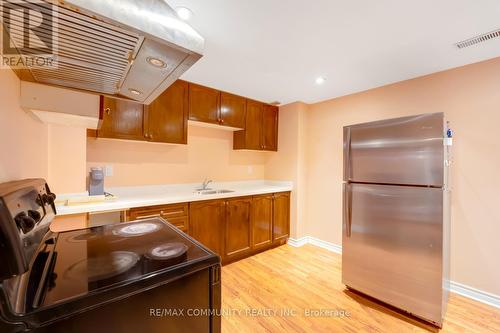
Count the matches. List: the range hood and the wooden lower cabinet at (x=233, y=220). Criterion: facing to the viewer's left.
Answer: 0

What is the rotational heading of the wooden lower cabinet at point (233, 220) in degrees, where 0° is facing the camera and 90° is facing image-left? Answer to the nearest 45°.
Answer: approximately 315°

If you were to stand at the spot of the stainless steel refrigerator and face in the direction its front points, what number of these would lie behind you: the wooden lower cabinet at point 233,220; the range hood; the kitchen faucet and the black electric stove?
0

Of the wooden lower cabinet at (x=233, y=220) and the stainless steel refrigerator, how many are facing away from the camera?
0

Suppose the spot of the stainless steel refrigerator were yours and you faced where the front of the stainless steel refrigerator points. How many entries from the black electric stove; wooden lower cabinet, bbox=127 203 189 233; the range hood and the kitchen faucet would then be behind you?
0

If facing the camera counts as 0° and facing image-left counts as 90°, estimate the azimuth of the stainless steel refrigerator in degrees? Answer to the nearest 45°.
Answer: approximately 45°

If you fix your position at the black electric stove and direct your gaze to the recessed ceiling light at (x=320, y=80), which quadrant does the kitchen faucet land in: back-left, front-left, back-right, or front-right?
front-left

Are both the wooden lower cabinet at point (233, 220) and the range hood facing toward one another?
no

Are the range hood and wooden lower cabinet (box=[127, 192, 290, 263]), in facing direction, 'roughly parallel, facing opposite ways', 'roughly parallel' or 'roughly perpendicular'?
roughly perpendicular

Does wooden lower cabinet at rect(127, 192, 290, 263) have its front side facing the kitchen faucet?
no

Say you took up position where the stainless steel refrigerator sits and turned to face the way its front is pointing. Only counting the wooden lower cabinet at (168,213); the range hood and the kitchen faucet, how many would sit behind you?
0

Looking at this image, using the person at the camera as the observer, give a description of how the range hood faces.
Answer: facing away from the viewer and to the right of the viewer

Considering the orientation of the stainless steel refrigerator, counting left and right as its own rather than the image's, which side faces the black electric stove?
front
